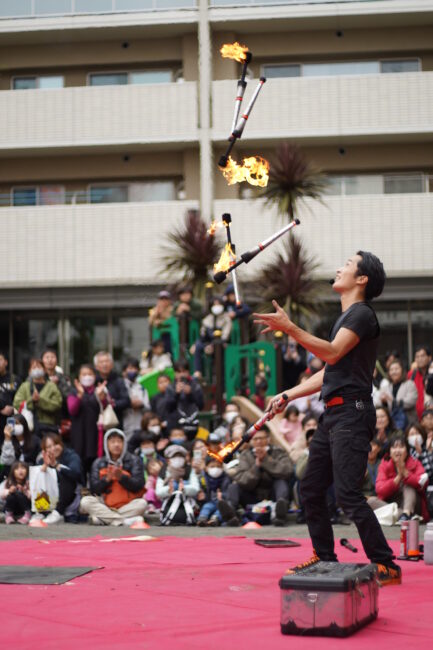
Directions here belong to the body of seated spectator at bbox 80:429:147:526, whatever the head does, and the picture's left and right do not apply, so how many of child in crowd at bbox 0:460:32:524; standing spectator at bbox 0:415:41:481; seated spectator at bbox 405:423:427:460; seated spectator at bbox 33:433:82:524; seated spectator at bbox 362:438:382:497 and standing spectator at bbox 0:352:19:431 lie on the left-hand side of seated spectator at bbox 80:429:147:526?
2

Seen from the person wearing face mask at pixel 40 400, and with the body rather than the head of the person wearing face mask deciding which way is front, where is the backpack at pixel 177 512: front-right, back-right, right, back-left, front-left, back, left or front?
front-left

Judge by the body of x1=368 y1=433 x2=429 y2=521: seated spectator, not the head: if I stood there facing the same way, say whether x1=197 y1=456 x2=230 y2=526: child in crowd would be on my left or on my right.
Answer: on my right

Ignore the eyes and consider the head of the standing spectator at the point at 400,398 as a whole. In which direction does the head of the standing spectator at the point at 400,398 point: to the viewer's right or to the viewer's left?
to the viewer's left

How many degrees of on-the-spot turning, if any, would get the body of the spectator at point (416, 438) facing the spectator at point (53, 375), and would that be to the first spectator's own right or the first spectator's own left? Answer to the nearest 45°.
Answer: approximately 90° to the first spectator's own right

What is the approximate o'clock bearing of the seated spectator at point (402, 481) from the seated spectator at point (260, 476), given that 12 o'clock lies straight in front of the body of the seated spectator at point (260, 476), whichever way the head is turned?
the seated spectator at point (402, 481) is roughly at 10 o'clock from the seated spectator at point (260, 476).

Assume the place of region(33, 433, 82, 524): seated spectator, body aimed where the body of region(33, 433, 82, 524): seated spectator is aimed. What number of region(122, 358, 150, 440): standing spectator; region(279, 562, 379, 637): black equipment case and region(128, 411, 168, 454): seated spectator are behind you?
2

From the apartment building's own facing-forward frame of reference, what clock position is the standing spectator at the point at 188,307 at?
The standing spectator is roughly at 12 o'clock from the apartment building.
